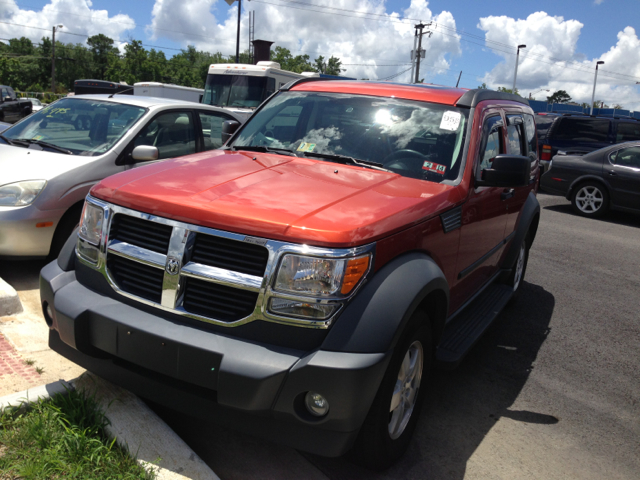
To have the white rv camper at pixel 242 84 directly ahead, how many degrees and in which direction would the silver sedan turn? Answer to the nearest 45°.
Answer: approximately 135° to its right

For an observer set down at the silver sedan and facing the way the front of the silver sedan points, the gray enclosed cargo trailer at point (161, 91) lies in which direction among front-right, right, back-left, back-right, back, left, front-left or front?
back-right

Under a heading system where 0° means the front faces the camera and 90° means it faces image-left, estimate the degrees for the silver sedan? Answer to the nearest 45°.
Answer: approximately 45°

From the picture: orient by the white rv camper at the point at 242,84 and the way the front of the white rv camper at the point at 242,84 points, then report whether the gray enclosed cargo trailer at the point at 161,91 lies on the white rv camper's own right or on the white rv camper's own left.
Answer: on the white rv camper's own right

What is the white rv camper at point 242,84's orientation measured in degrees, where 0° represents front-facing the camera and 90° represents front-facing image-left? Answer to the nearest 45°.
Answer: approximately 45°
